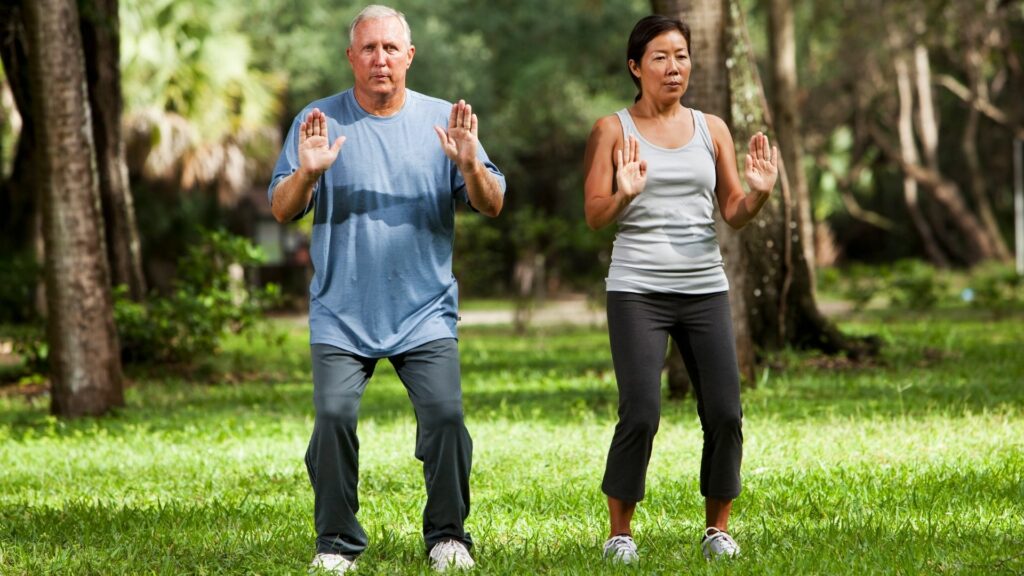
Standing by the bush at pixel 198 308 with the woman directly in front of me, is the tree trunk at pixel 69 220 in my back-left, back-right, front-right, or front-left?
front-right

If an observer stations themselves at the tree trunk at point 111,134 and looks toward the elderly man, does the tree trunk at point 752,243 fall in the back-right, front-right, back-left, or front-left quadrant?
front-left

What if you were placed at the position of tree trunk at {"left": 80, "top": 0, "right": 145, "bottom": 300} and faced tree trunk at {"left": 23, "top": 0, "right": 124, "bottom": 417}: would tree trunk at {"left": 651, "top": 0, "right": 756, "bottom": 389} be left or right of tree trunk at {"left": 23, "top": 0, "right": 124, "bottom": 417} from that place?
left

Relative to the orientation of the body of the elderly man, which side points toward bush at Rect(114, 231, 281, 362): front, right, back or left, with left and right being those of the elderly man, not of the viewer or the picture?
back

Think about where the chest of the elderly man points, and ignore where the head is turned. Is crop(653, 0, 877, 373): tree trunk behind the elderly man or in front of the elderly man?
behind

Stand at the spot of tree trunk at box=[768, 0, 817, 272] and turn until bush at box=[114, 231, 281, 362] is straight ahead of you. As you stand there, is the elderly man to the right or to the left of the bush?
left

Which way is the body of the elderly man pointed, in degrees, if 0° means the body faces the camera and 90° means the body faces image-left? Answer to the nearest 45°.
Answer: approximately 0°

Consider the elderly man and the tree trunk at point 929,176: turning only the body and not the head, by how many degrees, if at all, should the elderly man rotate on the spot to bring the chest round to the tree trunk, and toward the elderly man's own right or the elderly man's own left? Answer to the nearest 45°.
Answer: approximately 135° to the elderly man's own left

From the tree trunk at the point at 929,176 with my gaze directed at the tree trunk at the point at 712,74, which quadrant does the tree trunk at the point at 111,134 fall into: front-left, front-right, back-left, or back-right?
front-right

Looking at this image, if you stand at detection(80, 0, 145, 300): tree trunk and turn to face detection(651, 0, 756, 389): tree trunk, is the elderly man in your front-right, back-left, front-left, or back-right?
front-right
